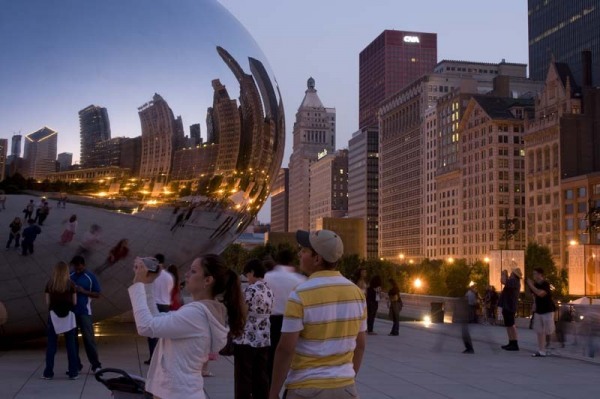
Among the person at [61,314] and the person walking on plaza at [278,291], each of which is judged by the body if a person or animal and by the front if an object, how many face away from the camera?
2

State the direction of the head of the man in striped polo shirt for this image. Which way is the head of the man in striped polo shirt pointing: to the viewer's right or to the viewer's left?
to the viewer's left

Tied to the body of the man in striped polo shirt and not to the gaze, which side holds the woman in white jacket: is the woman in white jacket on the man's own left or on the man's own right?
on the man's own left

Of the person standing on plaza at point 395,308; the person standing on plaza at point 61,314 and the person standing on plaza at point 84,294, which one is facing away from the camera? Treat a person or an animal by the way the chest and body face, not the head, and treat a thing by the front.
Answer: the person standing on plaza at point 61,314

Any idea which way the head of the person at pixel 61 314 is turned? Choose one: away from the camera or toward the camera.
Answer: away from the camera

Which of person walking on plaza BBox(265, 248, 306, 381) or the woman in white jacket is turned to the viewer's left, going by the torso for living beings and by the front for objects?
the woman in white jacket

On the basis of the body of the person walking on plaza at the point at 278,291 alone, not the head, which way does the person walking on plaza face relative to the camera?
away from the camera

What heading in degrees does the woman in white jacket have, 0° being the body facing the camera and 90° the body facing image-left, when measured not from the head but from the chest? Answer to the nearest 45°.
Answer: approximately 90°

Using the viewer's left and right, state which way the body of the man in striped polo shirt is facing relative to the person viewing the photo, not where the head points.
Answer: facing away from the viewer and to the left of the viewer
